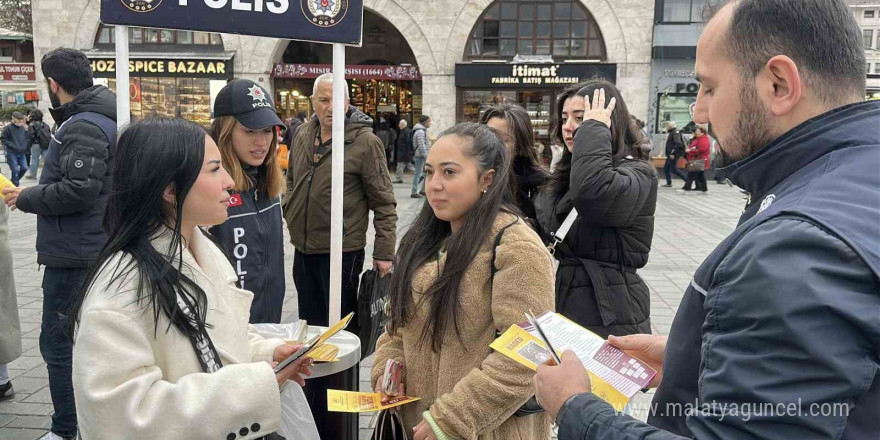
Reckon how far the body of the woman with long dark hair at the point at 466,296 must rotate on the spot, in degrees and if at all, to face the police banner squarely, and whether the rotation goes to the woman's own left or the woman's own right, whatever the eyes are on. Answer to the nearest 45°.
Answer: approximately 90° to the woman's own right

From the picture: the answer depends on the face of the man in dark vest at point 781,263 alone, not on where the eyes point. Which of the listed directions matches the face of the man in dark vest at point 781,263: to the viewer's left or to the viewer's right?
to the viewer's left

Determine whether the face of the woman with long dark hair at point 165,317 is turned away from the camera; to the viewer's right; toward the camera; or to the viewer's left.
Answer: to the viewer's right

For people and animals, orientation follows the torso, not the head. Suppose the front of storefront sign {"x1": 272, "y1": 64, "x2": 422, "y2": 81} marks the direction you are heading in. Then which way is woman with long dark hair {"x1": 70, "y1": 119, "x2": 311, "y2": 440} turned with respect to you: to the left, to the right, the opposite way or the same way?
to the left

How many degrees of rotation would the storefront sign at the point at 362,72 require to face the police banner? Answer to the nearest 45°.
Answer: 0° — it already faces it

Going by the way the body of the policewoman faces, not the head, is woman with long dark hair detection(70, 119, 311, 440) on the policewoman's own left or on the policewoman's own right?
on the policewoman's own right

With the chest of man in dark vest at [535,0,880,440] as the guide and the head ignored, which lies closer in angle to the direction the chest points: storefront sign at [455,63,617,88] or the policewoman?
the policewoman

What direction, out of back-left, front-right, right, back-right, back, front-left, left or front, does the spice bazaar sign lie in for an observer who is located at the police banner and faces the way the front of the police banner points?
back

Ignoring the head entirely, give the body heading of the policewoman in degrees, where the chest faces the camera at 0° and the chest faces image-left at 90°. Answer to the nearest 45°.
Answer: approximately 315°
